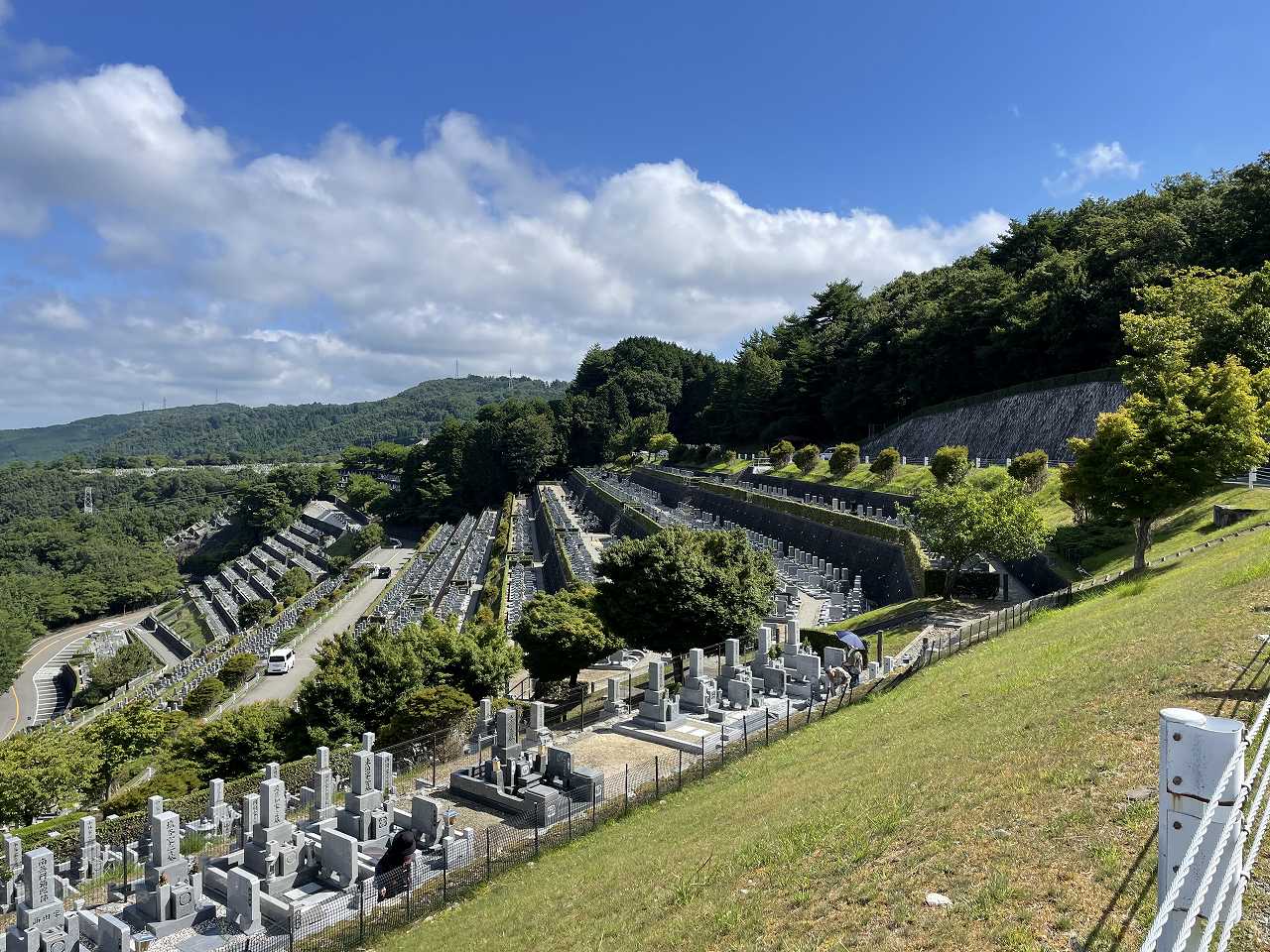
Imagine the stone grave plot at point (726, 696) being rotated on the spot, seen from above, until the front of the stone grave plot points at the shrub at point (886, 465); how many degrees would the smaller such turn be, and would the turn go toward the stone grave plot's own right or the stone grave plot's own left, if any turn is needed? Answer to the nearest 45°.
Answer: approximately 135° to the stone grave plot's own left

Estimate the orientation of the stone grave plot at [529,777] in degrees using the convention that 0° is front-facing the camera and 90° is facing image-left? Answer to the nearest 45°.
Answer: approximately 315°

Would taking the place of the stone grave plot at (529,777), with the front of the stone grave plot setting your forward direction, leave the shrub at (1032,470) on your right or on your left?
on your left

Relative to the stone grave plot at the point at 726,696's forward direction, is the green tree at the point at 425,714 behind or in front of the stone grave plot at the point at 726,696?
behind

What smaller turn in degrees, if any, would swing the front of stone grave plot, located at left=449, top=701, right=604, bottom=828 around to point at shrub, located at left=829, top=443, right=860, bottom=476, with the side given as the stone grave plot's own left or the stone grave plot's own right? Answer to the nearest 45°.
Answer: approximately 90° to the stone grave plot's own left

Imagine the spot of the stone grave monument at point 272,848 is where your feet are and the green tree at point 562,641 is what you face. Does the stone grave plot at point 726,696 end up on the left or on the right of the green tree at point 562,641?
right
